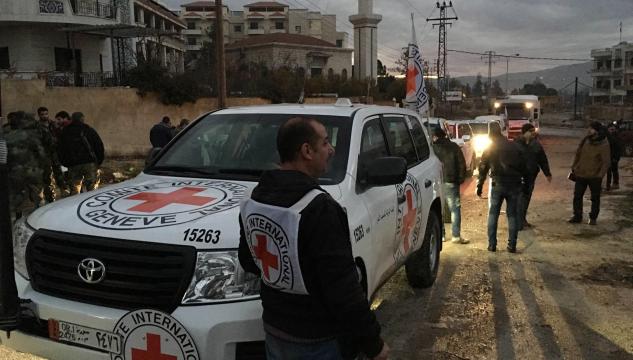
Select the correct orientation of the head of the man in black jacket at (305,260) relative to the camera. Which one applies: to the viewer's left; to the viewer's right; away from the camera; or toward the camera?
to the viewer's right

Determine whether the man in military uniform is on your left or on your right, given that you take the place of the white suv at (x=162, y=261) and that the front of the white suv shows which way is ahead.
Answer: on your right

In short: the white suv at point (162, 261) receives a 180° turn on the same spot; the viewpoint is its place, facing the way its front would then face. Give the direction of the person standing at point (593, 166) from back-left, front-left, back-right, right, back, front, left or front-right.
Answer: front

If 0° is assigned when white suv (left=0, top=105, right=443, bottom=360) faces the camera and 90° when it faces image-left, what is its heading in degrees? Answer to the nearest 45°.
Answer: approximately 45°

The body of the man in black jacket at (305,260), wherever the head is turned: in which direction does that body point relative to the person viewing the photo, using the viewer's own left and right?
facing away from the viewer and to the right of the viewer

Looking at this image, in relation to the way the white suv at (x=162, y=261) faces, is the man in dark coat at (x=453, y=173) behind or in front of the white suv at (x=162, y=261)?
behind

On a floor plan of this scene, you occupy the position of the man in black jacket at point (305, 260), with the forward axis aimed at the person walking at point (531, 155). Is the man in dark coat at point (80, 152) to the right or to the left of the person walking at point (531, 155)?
left

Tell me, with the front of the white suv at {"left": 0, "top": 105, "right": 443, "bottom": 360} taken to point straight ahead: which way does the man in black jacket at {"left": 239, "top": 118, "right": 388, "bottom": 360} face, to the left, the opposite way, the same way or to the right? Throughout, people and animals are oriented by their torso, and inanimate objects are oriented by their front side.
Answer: the opposite way
